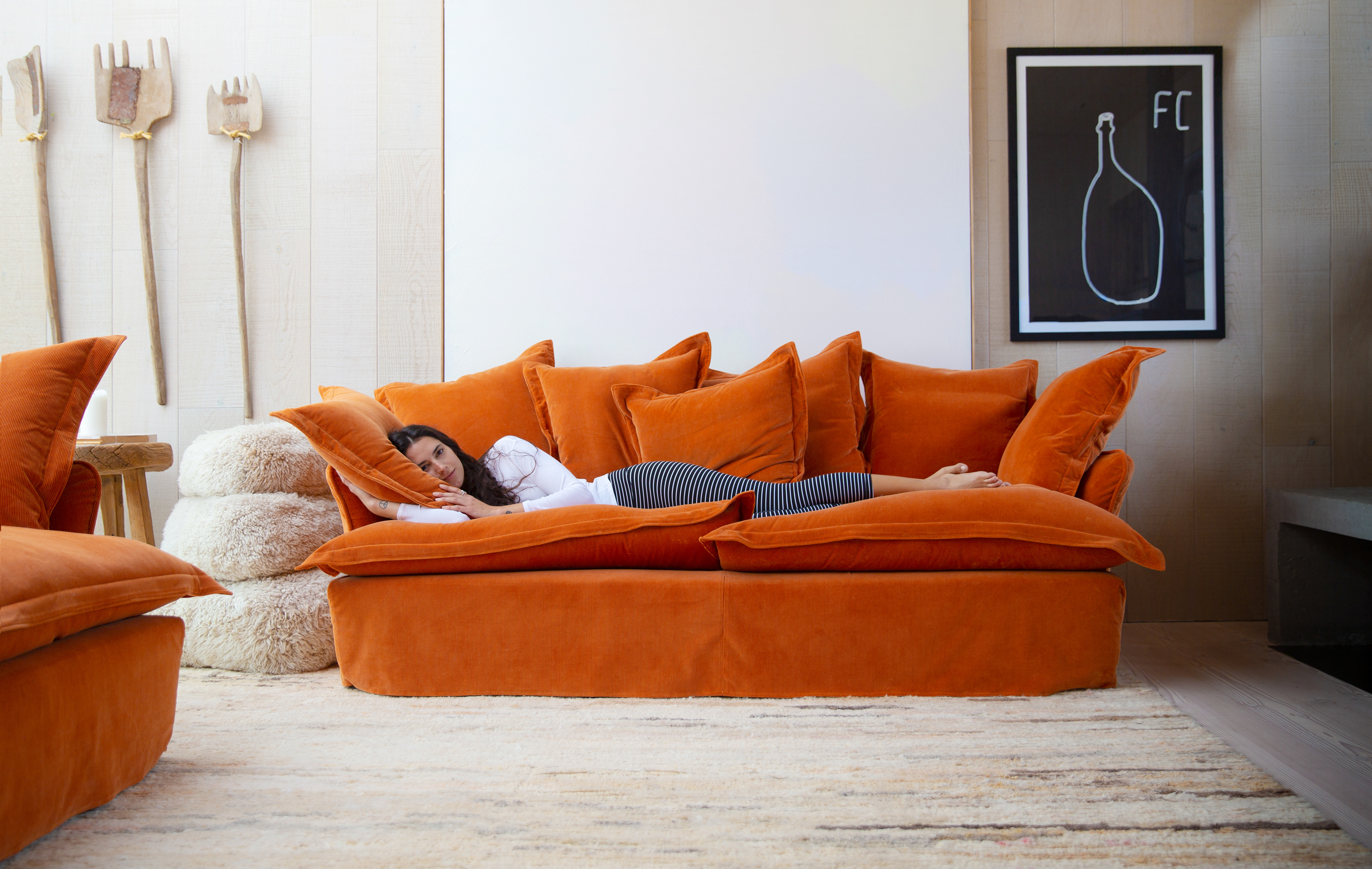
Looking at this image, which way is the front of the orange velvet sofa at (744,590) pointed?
toward the camera

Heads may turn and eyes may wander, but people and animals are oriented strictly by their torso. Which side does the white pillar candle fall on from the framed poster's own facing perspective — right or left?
on its right

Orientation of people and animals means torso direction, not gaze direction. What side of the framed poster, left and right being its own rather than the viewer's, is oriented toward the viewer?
front

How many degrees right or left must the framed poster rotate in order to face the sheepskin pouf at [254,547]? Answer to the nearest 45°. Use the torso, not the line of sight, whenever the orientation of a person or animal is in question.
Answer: approximately 45° to its right

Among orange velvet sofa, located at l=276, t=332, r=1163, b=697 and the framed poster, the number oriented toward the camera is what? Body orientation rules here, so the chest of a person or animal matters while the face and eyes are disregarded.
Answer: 2

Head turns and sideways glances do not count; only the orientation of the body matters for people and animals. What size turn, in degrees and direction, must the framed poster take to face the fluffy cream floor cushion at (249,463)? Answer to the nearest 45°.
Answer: approximately 45° to its right

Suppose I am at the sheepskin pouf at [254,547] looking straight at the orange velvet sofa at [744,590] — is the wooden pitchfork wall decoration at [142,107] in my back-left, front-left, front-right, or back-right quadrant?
back-left
